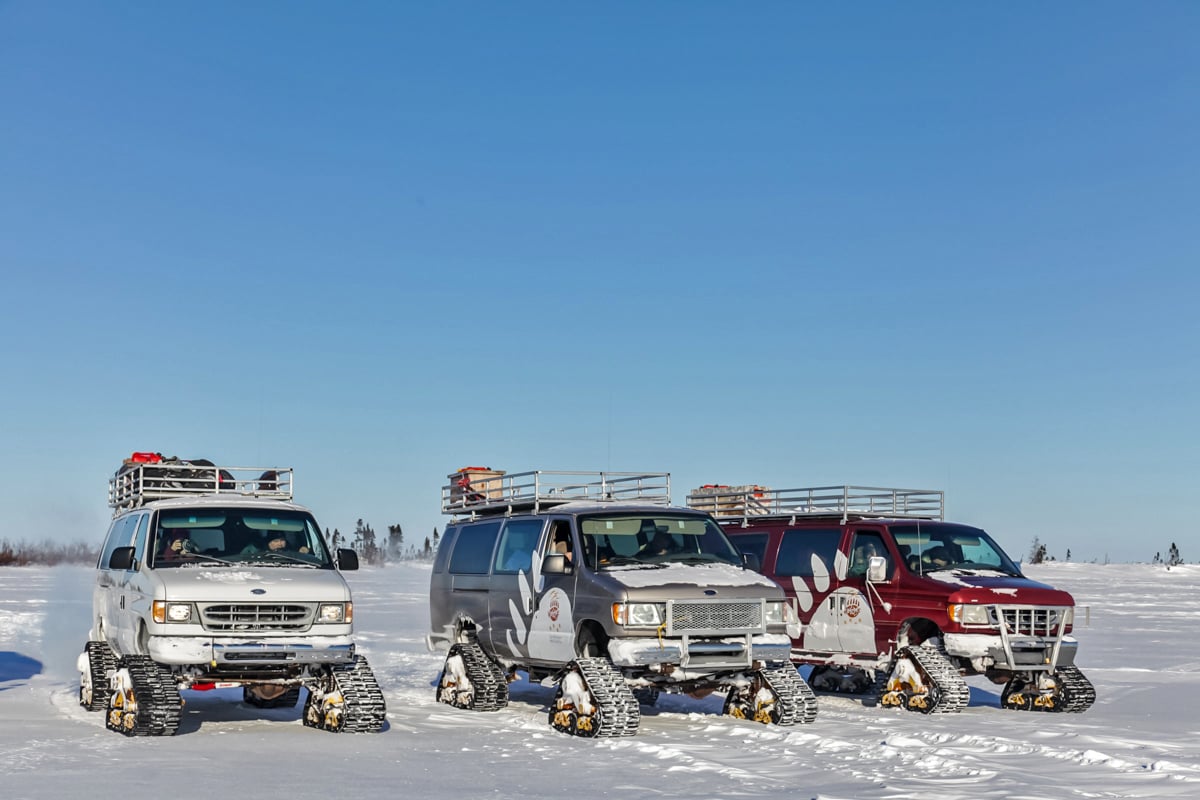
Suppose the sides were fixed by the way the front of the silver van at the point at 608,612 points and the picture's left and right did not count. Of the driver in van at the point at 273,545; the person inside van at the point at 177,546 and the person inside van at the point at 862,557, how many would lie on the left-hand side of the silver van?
1

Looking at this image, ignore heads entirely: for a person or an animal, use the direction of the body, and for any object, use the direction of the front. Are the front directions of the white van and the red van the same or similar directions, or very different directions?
same or similar directions

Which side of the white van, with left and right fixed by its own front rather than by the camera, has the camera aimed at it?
front

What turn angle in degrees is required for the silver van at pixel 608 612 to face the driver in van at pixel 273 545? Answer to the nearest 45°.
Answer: approximately 135° to its right

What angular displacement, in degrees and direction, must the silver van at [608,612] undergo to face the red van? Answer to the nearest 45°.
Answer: approximately 90° to its left

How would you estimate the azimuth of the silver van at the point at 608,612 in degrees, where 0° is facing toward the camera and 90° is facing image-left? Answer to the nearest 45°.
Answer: approximately 315°

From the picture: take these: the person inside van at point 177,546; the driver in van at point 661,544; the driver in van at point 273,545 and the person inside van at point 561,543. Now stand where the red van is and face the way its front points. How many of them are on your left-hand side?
0

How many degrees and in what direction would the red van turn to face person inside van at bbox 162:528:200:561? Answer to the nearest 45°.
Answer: approximately 90° to its right

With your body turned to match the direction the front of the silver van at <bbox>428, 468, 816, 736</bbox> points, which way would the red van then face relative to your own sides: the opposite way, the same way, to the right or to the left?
the same way

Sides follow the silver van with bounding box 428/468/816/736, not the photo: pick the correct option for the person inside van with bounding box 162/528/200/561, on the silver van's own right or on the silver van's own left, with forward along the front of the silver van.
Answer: on the silver van's own right

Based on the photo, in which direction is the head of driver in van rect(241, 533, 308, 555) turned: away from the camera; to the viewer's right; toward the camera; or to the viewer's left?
toward the camera

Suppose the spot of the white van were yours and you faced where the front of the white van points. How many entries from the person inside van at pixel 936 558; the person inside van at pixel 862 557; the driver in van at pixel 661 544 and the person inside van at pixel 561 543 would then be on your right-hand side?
0

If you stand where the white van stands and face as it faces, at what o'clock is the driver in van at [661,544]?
The driver in van is roughly at 9 o'clock from the white van.

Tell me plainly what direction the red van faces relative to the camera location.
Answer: facing the viewer and to the right of the viewer

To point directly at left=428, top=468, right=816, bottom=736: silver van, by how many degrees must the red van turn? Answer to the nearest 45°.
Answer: approximately 90° to its right

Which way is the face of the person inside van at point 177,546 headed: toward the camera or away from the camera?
toward the camera

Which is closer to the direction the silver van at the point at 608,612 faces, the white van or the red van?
the red van

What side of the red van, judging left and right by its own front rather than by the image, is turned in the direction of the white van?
right

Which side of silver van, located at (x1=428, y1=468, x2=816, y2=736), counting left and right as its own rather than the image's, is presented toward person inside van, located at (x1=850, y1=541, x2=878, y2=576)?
left
